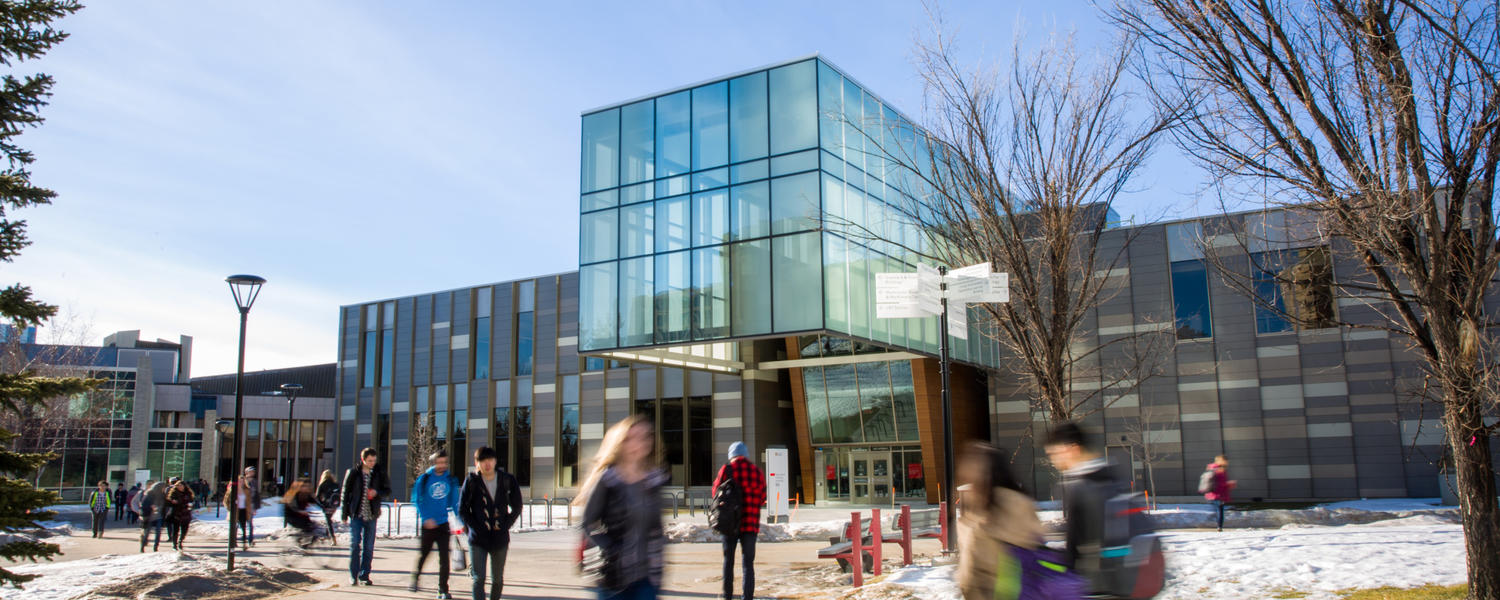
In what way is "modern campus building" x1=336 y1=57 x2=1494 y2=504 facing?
toward the camera

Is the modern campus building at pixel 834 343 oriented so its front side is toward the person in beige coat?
yes

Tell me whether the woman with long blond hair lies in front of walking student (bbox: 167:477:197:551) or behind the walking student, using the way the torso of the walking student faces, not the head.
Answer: in front

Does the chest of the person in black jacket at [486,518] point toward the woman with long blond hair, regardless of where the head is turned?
yes

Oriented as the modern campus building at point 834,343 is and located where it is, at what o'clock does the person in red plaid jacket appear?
The person in red plaid jacket is roughly at 12 o'clock from the modern campus building.

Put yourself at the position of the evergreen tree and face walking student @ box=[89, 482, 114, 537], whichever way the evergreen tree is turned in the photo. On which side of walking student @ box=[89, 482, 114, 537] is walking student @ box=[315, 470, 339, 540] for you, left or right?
right

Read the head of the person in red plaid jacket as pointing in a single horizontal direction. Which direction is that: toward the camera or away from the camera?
away from the camera

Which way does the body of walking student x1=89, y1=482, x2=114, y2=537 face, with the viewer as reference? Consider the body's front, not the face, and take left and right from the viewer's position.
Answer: facing the viewer

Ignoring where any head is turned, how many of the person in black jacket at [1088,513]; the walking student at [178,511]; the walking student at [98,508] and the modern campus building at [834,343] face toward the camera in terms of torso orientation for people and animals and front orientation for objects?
3
